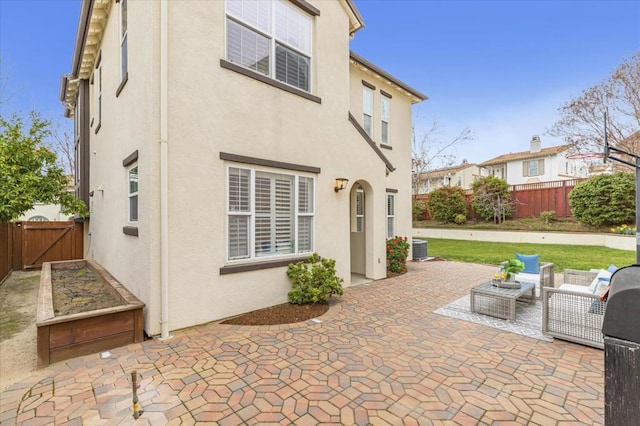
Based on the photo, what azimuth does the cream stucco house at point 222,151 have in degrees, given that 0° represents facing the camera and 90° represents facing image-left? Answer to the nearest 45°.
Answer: approximately 315°

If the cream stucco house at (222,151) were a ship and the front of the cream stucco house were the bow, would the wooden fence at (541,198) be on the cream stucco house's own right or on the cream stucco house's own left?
on the cream stucco house's own left

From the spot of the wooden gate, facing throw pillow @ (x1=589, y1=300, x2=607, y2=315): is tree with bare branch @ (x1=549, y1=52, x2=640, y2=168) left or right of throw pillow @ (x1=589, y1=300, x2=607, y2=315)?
left

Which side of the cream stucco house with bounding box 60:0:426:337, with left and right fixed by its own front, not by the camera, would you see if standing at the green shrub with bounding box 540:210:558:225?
left

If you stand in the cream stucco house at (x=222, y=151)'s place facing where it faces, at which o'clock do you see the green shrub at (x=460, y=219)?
The green shrub is roughly at 9 o'clock from the cream stucco house.

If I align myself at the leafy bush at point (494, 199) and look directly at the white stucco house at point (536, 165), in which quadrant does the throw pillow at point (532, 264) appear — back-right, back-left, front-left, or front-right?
back-right

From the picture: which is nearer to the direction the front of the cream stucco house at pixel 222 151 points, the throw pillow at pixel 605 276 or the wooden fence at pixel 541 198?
the throw pillow

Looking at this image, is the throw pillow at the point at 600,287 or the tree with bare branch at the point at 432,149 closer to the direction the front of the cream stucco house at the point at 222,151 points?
the throw pillow

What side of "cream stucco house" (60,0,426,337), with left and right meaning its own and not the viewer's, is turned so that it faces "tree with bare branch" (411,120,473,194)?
left

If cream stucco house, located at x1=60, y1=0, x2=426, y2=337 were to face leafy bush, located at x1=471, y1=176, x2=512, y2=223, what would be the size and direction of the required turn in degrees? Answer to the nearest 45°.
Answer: approximately 90° to its left
